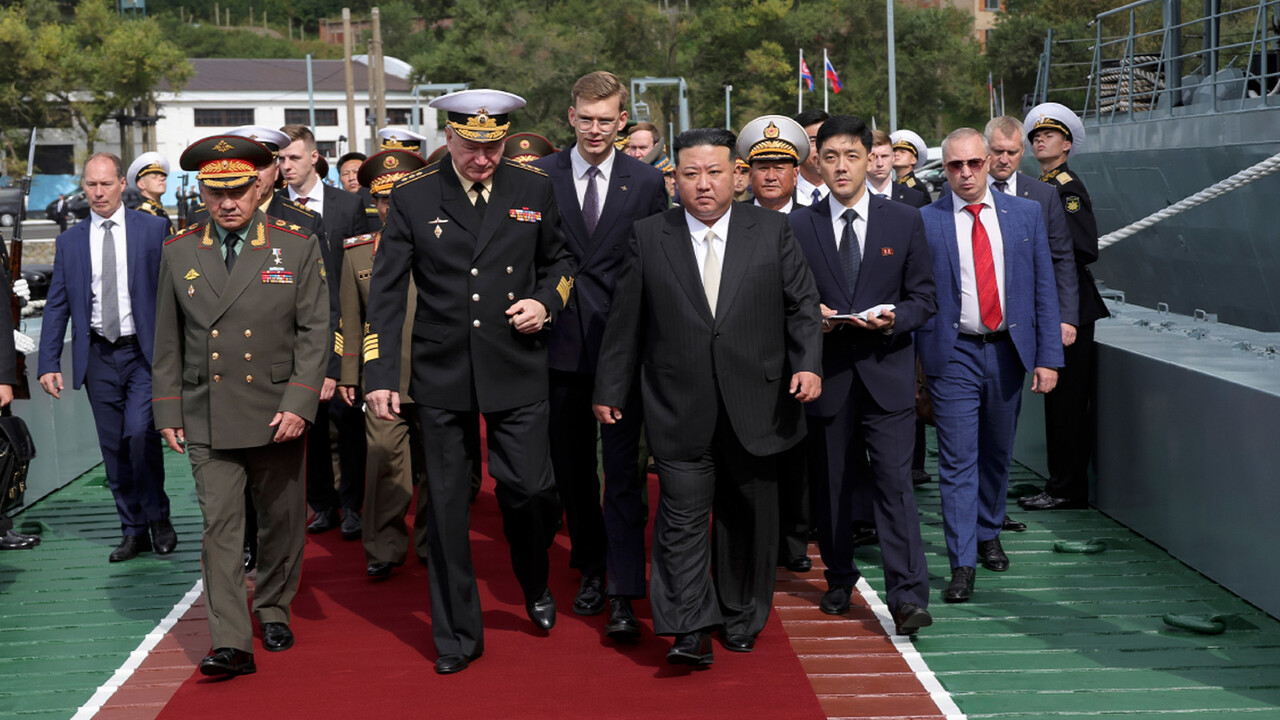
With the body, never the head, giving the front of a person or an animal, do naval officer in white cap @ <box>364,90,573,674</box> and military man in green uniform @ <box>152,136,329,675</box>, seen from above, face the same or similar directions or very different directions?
same or similar directions

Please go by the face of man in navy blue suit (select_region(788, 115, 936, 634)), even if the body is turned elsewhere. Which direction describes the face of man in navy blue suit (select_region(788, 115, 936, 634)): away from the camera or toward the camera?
toward the camera

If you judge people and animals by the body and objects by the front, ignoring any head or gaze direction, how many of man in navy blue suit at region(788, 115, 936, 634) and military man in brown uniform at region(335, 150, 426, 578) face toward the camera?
2

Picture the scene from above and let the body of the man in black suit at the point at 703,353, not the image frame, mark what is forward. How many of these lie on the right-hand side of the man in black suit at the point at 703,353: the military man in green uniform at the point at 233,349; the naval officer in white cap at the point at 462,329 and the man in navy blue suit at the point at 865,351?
2

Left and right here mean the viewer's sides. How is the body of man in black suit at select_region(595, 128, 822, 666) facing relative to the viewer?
facing the viewer

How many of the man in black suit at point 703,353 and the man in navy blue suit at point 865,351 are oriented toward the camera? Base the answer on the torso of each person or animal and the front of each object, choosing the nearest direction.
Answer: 2

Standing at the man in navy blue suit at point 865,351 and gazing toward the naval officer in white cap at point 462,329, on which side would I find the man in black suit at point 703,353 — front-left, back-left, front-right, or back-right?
front-left

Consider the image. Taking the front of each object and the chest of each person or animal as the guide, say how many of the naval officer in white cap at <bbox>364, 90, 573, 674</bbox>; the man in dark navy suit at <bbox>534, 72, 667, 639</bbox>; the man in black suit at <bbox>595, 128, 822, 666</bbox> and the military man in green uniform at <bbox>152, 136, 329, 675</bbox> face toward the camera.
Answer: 4

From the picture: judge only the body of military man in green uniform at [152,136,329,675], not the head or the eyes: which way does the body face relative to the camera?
toward the camera

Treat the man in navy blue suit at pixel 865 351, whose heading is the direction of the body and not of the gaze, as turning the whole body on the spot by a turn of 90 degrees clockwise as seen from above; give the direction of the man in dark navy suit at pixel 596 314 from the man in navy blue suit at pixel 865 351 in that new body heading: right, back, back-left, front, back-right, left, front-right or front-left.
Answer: front

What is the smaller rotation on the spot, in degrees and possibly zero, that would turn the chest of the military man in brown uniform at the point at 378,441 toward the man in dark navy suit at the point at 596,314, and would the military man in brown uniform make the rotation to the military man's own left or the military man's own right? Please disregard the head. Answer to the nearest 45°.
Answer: approximately 45° to the military man's own left

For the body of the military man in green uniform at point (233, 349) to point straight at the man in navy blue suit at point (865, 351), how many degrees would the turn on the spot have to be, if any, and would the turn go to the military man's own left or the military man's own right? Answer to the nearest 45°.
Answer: approximately 90° to the military man's own left

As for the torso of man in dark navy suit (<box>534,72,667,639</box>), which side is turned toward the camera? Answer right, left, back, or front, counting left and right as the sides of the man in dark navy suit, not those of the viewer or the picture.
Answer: front

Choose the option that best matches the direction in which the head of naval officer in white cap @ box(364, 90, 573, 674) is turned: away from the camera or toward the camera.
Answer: toward the camera

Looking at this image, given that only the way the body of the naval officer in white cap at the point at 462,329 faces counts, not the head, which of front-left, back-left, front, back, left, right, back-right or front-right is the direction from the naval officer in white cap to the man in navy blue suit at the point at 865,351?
left
